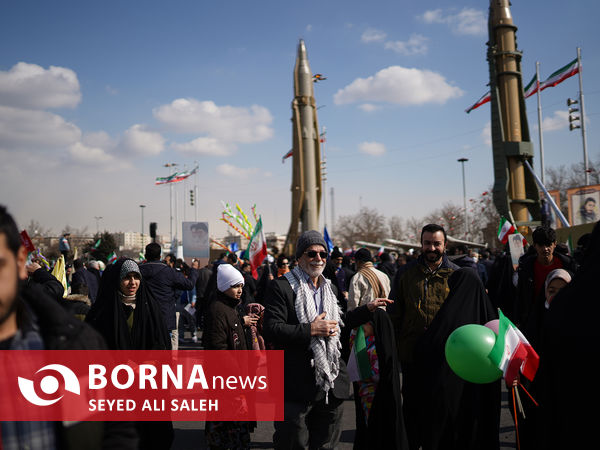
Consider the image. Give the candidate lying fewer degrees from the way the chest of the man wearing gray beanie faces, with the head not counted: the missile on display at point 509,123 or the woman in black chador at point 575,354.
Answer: the woman in black chador

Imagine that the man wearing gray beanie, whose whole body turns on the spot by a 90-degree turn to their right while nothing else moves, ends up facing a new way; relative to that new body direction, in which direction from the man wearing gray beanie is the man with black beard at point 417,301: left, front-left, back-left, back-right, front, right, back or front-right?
back

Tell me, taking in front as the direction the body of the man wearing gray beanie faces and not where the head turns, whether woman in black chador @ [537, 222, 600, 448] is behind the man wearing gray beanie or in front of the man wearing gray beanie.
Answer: in front

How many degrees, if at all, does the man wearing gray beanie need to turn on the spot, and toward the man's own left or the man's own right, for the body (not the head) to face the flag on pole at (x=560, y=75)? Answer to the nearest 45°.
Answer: approximately 90° to the man's own left

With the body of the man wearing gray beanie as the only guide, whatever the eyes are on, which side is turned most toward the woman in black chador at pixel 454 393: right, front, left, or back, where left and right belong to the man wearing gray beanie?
left

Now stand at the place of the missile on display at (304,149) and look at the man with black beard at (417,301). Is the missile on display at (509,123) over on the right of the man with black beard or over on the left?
left

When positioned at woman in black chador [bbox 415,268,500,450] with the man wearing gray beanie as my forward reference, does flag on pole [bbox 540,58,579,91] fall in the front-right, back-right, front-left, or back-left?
back-right

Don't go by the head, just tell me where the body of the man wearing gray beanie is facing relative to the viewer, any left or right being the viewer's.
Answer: facing the viewer and to the right of the viewer

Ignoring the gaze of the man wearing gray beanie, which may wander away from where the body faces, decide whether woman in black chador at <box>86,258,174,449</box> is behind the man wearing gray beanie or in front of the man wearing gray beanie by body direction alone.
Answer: behind
